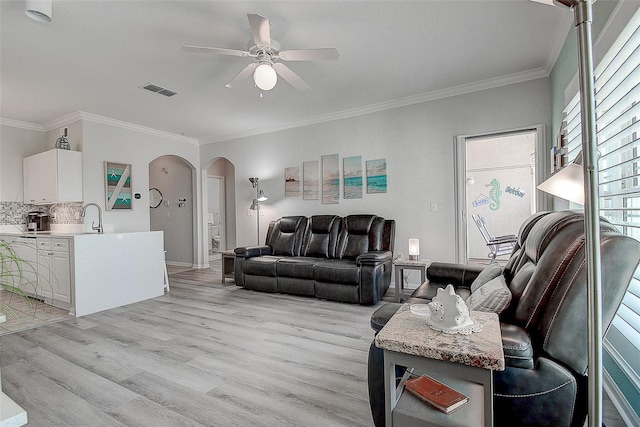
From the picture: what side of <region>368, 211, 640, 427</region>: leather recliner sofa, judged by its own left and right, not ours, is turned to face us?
left

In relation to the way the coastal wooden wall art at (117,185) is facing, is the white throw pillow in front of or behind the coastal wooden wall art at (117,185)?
in front

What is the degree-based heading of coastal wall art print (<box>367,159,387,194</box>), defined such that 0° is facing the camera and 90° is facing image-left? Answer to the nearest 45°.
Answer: approximately 45°

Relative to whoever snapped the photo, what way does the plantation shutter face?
facing to the left of the viewer

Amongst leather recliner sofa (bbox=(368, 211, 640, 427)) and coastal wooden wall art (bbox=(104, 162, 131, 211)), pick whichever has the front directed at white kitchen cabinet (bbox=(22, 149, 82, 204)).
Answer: the leather recliner sofa

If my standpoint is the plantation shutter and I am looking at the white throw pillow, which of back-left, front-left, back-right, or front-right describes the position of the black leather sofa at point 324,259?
front-right

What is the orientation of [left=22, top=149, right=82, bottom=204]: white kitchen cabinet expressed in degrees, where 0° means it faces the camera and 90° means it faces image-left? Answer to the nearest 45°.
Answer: approximately 45°

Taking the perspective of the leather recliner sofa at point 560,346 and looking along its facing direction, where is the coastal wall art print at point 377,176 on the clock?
The coastal wall art print is roughly at 2 o'clock from the leather recliner sofa.

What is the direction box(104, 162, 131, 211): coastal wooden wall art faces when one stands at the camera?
facing the viewer and to the right of the viewer

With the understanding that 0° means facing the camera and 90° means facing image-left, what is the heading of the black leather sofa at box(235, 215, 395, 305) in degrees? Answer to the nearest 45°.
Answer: approximately 45°

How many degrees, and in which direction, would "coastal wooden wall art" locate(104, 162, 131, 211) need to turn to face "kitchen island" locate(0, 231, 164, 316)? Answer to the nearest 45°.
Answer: approximately 45° to its right

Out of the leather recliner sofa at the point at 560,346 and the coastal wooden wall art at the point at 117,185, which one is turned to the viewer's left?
the leather recliner sofa

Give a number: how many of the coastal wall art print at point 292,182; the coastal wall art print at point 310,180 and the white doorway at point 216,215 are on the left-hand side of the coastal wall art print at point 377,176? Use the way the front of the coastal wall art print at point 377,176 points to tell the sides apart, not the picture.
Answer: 0

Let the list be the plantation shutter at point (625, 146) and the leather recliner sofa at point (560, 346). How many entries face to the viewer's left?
2

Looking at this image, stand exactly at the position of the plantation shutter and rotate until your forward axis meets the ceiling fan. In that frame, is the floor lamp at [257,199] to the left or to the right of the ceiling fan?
right

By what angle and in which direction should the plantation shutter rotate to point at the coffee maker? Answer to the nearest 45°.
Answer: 0° — it already faces it

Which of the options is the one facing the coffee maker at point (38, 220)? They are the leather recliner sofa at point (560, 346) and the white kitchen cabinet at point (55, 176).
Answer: the leather recliner sofa

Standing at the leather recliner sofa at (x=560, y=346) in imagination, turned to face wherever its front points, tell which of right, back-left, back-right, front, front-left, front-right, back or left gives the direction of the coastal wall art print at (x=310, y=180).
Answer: front-right

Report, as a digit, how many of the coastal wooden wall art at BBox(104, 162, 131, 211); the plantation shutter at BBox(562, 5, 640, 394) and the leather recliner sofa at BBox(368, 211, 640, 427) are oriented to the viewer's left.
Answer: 2

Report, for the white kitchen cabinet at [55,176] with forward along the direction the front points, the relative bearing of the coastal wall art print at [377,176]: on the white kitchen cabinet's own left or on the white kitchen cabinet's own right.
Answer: on the white kitchen cabinet's own left

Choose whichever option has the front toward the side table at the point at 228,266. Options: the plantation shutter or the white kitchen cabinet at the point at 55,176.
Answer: the plantation shutter

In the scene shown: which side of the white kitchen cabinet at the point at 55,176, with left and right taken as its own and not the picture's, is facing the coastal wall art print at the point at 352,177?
left
